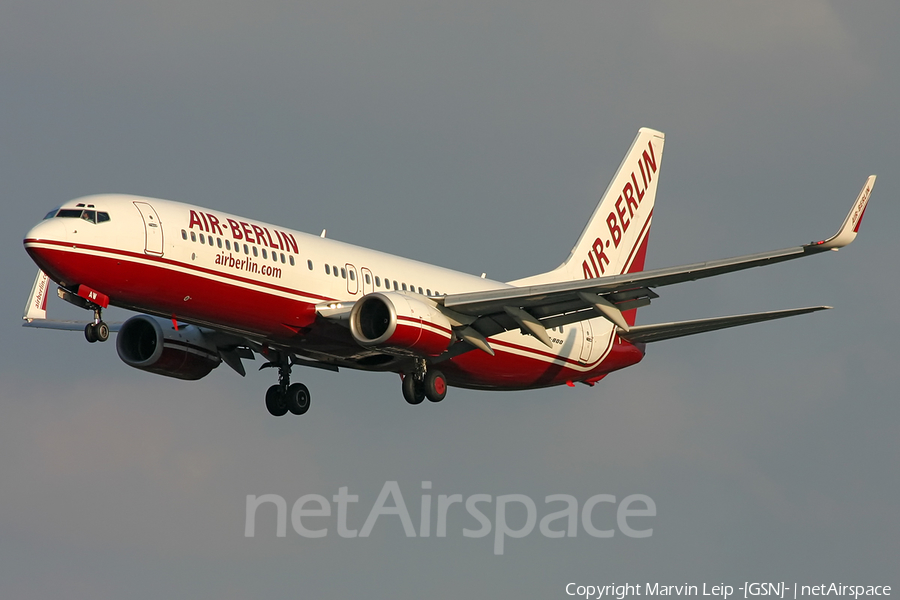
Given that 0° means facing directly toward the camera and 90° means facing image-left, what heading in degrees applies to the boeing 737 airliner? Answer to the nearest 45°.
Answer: approximately 45°
